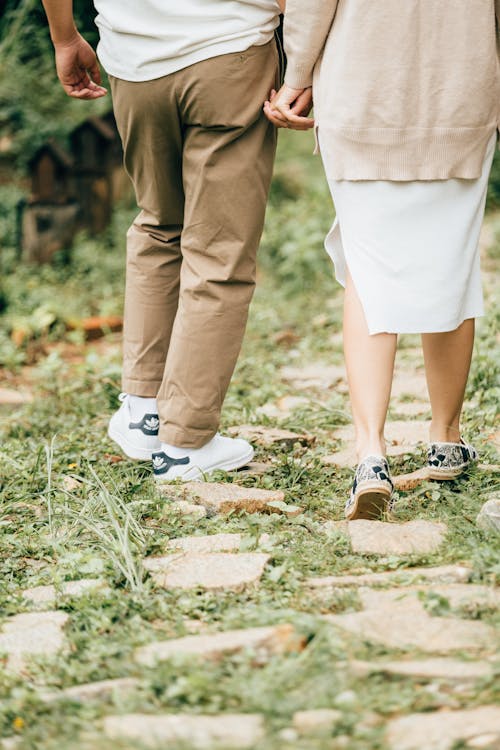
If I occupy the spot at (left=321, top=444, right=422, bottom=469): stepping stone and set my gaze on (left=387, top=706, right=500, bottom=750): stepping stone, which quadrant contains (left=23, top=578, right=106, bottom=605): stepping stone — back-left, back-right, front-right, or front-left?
front-right

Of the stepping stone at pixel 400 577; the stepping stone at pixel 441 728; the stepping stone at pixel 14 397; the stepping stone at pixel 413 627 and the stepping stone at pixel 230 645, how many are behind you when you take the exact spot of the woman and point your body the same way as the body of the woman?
4

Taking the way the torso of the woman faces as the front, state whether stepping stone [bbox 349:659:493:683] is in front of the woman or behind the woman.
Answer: behind

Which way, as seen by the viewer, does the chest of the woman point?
away from the camera

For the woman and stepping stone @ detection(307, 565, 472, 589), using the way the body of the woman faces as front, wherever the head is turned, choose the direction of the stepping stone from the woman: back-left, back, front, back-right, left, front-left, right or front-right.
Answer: back

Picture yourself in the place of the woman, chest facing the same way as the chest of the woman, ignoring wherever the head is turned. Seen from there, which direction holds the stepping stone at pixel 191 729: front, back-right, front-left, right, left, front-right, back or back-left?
back

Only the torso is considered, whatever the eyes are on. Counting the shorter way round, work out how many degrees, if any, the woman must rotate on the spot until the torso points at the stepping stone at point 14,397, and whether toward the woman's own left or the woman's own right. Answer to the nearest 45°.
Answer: approximately 45° to the woman's own left

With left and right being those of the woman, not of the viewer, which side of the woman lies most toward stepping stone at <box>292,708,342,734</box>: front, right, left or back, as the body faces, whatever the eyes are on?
back

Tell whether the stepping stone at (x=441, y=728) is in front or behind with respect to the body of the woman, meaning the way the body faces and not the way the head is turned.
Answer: behind
